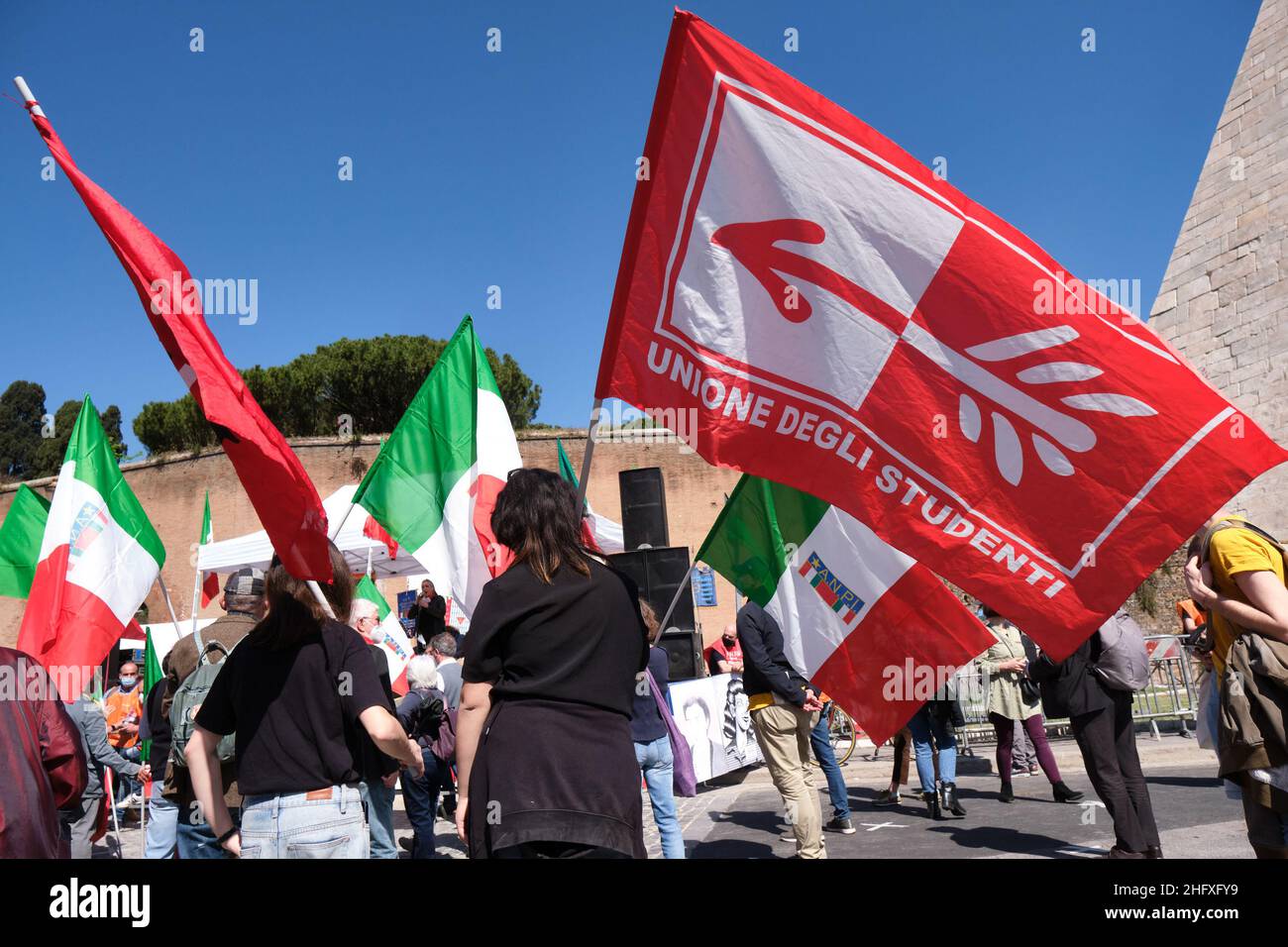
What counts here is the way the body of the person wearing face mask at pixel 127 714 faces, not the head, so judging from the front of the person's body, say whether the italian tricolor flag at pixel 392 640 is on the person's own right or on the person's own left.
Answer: on the person's own left

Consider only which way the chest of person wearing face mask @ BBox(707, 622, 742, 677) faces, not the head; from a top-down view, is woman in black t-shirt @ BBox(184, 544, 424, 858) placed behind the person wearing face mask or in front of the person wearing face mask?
in front

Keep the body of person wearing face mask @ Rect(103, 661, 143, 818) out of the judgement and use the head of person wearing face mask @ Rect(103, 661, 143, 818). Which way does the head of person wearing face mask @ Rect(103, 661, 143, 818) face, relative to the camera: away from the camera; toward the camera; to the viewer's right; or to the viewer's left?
toward the camera

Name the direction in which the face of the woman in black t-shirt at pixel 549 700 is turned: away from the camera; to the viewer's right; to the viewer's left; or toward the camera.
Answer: away from the camera

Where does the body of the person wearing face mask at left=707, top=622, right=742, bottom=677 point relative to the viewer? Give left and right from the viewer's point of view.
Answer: facing the viewer

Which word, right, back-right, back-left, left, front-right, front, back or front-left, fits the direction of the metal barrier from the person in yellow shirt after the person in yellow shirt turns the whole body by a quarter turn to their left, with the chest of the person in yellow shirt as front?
back

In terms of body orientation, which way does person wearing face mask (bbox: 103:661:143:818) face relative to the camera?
toward the camera

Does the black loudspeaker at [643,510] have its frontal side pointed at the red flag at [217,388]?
yes

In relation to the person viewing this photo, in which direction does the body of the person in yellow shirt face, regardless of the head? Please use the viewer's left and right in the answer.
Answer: facing to the left of the viewer

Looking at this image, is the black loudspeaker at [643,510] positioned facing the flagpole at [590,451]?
yes

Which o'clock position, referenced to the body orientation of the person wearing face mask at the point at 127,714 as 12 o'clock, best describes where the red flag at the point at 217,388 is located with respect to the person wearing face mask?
The red flag is roughly at 12 o'clock from the person wearing face mask.

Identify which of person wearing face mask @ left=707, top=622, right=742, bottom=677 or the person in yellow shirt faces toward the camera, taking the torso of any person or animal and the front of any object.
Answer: the person wearing face mask

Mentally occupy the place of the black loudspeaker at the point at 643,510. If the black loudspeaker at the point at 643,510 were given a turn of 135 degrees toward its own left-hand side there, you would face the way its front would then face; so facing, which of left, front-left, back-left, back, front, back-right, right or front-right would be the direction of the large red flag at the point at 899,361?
back-right

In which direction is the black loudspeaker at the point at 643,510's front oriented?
toward the camera

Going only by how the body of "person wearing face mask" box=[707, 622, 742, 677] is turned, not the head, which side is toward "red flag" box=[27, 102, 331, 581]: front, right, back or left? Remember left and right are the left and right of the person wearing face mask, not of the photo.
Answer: front

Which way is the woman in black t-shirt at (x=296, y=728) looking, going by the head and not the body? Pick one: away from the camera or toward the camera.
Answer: away from the camera
